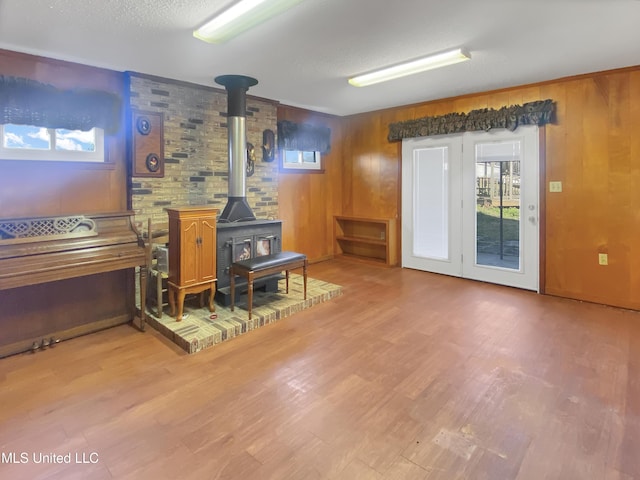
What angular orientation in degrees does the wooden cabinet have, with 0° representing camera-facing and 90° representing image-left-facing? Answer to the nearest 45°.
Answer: approximately 315°

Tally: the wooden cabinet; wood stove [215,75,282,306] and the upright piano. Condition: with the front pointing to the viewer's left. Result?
0

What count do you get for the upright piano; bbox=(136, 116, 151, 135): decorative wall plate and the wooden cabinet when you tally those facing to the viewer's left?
0

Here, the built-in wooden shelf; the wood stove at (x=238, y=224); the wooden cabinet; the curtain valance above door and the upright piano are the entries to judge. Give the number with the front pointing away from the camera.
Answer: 0

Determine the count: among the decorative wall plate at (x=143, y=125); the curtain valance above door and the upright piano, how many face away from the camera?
0

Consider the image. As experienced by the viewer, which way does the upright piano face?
facing the viewer and to the right of the viewer

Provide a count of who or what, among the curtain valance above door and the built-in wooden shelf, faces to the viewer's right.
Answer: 0

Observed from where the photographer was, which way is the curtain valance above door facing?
facing the viewer and to the left of the viewer
